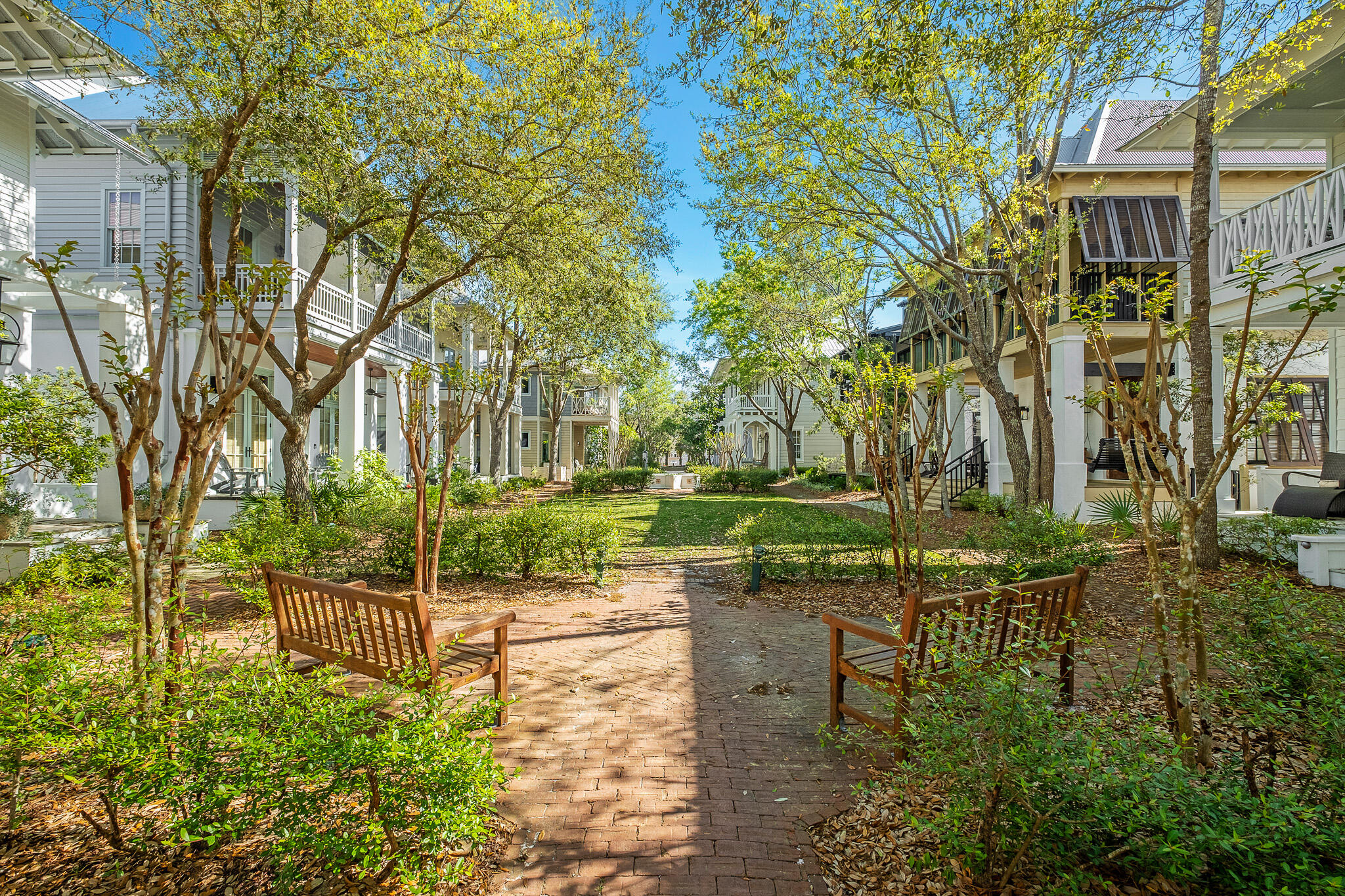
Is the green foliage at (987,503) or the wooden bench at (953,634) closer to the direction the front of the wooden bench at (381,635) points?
the green foliage

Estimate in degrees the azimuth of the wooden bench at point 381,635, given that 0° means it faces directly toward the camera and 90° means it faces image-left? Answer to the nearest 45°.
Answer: approximately 225°

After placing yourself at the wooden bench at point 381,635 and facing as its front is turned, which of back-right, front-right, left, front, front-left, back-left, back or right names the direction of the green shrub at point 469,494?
front-left

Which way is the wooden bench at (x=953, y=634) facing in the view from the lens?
facing away from the viewer and to the left of the viewer

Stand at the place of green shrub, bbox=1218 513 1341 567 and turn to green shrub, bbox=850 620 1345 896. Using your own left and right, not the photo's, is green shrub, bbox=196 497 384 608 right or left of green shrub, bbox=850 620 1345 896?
right

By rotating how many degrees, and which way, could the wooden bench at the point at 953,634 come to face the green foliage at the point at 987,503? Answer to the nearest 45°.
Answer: approximately 45° to its right

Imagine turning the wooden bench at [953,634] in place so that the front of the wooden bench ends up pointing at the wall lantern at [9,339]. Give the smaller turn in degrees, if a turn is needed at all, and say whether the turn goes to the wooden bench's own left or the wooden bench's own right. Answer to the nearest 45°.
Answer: approximately 45° to the wooden bench's own left

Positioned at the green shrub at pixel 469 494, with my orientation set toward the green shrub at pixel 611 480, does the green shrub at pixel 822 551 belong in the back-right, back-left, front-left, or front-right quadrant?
back-right

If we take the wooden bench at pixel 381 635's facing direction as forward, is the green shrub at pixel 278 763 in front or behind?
behind

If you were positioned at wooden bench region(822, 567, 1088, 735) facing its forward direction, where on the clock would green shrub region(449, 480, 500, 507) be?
The green shrub is roughly at 12 o'clock from the wooden bench.

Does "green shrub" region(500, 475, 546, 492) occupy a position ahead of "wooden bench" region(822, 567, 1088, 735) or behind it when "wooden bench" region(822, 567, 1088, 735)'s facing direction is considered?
ahead

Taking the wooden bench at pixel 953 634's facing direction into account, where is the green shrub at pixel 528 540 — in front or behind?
in front

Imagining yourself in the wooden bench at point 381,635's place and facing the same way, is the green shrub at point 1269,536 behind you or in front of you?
in front
